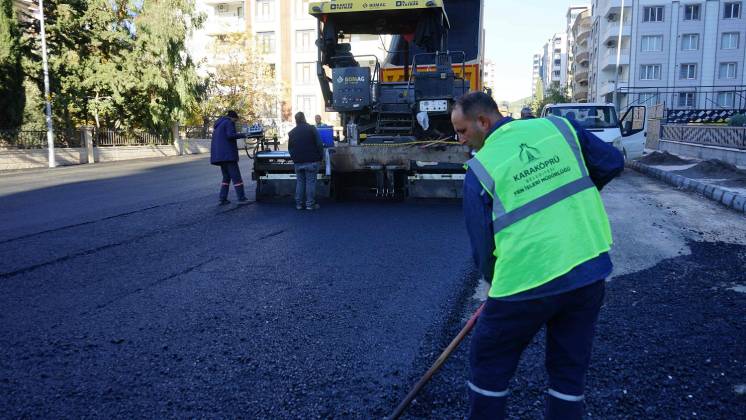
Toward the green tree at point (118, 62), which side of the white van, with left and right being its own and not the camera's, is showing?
right

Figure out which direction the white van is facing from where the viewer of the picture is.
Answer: facing the viewer

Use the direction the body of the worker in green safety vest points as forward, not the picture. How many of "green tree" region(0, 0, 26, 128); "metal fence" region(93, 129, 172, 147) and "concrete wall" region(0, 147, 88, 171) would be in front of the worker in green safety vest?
3

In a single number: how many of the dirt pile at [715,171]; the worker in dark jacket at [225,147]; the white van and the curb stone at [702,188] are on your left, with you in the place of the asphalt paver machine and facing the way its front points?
1

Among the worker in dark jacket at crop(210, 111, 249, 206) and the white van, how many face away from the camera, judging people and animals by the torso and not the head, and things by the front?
0

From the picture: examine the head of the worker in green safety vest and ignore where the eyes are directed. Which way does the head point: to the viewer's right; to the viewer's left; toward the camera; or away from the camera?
to the viewer's left

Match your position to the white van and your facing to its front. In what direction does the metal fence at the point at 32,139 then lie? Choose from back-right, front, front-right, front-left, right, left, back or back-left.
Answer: right

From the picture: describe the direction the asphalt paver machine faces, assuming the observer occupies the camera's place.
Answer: facing away from the viewer

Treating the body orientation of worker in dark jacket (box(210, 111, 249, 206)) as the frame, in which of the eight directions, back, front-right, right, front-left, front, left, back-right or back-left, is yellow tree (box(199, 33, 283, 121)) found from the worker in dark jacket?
left

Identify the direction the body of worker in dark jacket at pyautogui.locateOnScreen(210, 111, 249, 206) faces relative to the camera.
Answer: to the viewer's right

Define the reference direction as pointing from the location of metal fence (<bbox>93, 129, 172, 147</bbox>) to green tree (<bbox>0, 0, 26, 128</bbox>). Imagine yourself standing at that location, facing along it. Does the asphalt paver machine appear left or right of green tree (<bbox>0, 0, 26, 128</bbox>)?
left
